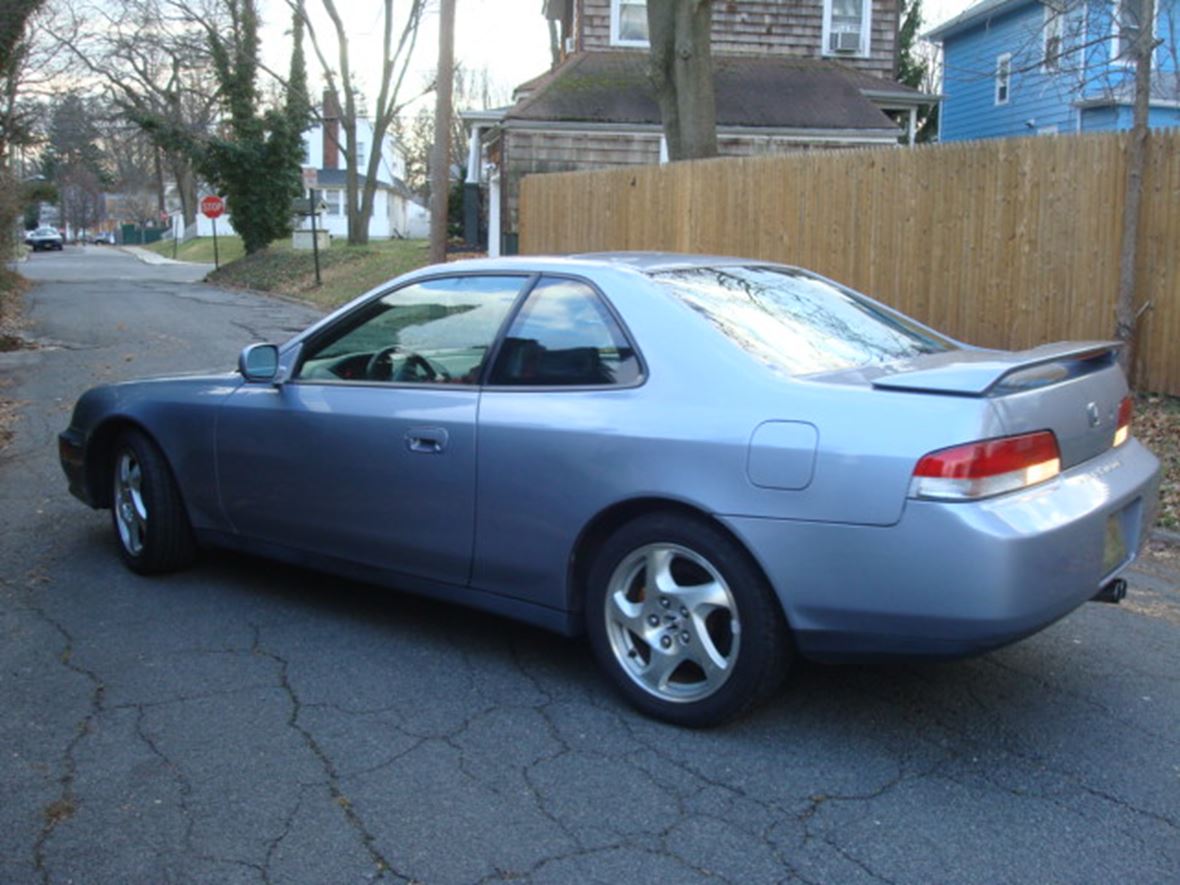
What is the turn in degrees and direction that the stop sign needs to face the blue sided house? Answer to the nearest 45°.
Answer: approximately 45° to its left

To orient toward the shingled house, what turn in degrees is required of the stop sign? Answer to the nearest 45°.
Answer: approximately 45° to its left

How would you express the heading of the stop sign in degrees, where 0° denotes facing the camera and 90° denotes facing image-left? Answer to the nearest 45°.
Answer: approximately 0°

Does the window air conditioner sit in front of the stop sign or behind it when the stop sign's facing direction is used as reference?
in front

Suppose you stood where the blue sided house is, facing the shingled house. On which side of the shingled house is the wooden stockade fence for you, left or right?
left
